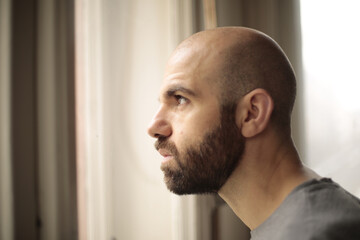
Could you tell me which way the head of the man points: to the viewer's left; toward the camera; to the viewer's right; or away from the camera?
to the viewer's left

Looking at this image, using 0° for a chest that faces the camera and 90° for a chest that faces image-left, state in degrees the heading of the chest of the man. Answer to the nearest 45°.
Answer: approximately 90°
